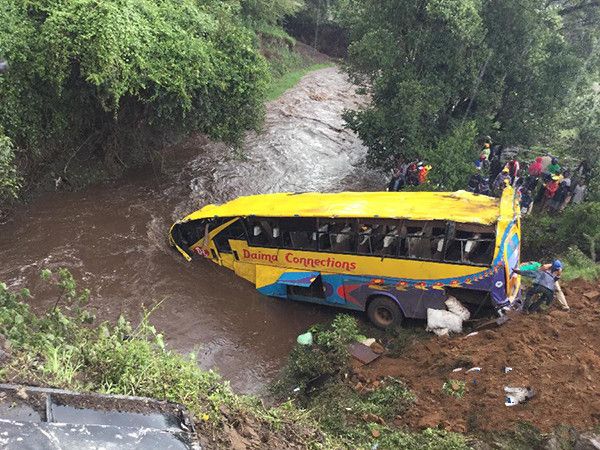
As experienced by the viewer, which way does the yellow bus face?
facing to the left of the viewer

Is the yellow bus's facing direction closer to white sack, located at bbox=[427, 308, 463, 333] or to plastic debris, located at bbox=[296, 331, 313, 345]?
the plastic debris

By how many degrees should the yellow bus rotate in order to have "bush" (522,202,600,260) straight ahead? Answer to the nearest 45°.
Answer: approximately 135° to its right

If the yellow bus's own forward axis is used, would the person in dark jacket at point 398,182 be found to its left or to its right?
on its right

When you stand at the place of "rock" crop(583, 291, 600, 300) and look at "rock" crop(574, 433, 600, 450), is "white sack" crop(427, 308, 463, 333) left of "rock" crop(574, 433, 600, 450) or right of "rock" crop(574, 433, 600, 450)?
right

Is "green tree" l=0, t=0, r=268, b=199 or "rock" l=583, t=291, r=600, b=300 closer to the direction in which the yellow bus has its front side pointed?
the green tree

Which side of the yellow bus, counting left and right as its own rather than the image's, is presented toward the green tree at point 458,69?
right

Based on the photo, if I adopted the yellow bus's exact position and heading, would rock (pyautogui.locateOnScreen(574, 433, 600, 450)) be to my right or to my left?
on my left

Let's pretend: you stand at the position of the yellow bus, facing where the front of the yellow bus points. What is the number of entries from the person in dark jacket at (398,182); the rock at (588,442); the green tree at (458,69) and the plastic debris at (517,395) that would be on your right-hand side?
2

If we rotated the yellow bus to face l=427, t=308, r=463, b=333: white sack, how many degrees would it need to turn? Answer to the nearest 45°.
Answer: approximately 135° to its left

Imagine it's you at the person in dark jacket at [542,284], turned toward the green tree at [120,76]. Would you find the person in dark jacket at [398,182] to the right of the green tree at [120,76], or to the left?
right
